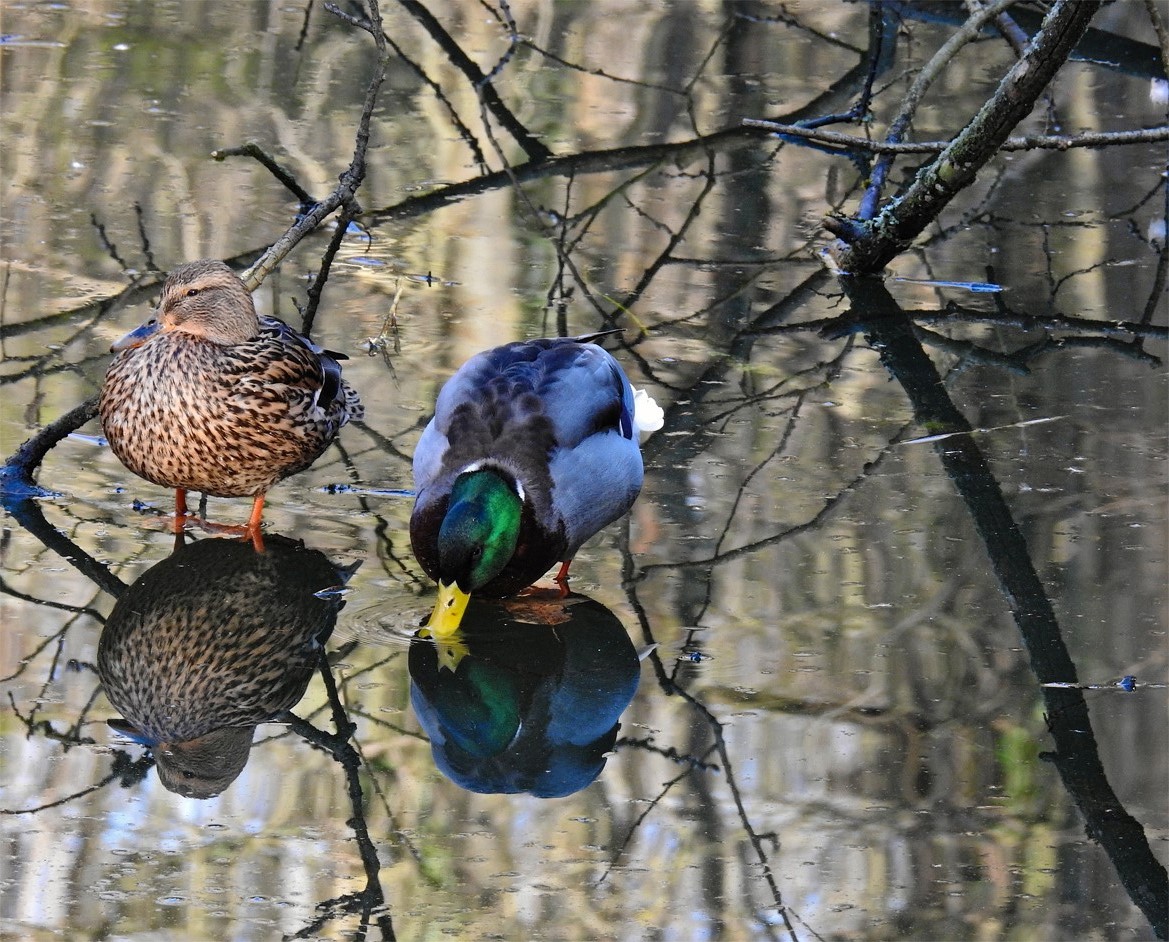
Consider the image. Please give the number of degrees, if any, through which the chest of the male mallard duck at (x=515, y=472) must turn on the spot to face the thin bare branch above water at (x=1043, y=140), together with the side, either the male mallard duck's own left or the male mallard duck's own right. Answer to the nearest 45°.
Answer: approximately 180°

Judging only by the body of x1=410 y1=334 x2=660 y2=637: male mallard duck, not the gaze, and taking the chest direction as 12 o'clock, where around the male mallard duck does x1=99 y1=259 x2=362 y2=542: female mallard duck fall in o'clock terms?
The female mallard duck is roughly at 2 o'clock from the male mallard duck.

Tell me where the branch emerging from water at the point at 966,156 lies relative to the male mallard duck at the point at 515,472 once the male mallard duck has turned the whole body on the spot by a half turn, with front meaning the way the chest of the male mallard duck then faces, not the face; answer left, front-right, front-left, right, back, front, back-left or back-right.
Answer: front

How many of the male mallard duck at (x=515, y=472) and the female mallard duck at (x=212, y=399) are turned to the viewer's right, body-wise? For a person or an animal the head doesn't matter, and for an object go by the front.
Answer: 0

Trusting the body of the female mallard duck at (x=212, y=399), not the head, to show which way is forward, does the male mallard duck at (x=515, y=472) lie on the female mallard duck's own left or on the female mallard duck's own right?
on the female mallard duck's own left

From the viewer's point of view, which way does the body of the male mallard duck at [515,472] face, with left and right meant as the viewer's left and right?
facing the viewer and to the left of the viewer

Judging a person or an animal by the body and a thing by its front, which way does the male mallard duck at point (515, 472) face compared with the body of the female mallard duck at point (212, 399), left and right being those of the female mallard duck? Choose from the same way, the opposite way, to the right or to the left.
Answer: the same way
